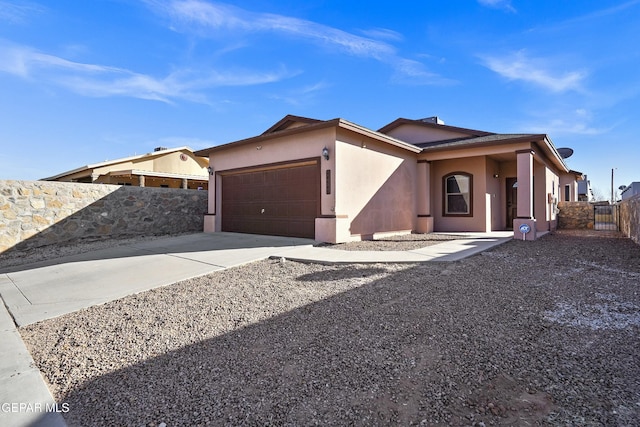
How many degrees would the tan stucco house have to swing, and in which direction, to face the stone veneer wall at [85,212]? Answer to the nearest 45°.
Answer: approximately 45° to its right

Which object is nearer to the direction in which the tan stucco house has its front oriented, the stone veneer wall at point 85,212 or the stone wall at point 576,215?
the stone veneer wall

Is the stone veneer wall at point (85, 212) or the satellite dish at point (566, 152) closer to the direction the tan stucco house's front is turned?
the stone veneer wall

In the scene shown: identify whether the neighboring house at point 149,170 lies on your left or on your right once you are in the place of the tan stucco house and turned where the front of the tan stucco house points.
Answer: on your right

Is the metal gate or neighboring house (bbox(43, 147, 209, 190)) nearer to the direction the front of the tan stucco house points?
the neighboring house

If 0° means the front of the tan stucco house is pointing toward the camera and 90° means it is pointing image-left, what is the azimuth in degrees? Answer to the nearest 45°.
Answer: approximately 45°

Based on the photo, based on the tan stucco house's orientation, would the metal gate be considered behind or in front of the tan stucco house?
behind

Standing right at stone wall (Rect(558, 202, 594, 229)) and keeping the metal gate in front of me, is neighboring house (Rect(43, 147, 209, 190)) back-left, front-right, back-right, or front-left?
back-left
